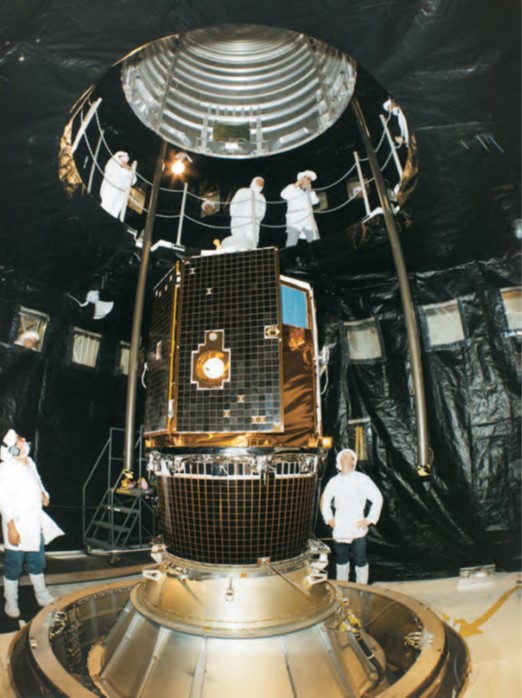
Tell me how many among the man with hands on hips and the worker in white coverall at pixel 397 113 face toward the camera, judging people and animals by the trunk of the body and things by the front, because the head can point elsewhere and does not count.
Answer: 1

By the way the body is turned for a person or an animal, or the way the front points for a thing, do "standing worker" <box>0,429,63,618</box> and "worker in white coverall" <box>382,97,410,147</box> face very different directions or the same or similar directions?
very different directions

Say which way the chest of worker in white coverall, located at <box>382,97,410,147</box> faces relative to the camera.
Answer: to the viewer's left

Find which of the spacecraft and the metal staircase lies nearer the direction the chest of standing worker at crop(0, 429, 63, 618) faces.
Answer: the spacecraft

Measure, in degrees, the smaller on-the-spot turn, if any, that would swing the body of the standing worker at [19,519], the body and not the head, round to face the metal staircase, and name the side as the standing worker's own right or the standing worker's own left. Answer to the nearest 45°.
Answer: approximately 90° to the standing worker's own left

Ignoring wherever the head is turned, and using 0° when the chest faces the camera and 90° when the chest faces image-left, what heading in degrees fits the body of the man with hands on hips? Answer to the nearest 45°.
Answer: approximately 0°
